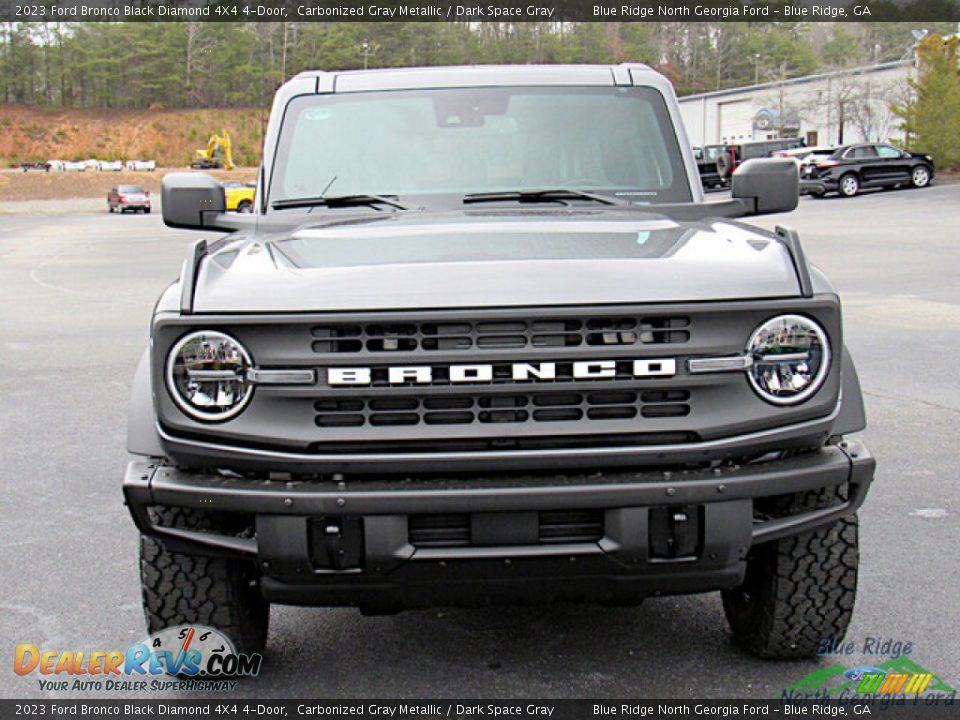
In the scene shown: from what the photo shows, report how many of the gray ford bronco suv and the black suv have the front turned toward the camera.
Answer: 1

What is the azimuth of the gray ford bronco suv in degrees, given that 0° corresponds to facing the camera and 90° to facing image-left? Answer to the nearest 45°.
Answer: approximately 0°

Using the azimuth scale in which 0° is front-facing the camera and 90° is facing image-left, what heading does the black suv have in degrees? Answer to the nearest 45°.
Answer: approximately 225°

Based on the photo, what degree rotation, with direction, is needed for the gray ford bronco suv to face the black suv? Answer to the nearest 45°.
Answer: approximately 180°

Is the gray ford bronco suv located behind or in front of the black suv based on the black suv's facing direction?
behind
